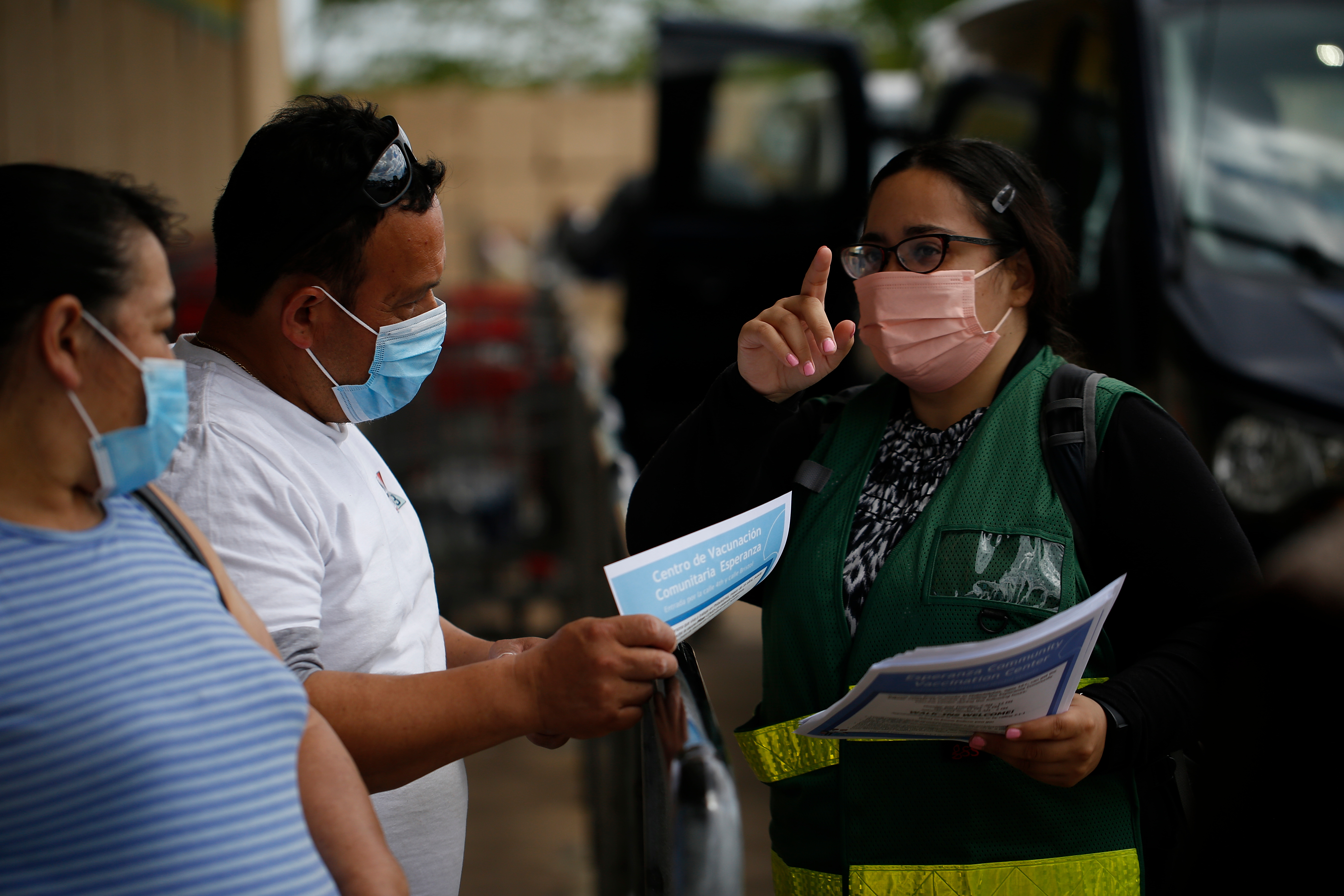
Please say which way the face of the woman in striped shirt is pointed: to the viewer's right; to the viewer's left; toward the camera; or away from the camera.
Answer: to the viewer's right

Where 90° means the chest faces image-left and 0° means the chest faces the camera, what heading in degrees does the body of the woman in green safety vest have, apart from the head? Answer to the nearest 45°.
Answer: approximately 45°

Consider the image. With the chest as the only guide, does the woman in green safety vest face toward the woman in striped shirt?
yes

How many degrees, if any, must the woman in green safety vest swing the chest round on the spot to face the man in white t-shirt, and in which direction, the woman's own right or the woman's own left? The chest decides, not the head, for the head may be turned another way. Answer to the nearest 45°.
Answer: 0° — they already face them

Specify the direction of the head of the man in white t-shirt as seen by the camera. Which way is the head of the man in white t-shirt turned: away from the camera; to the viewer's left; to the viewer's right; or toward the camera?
to the viewer's right
